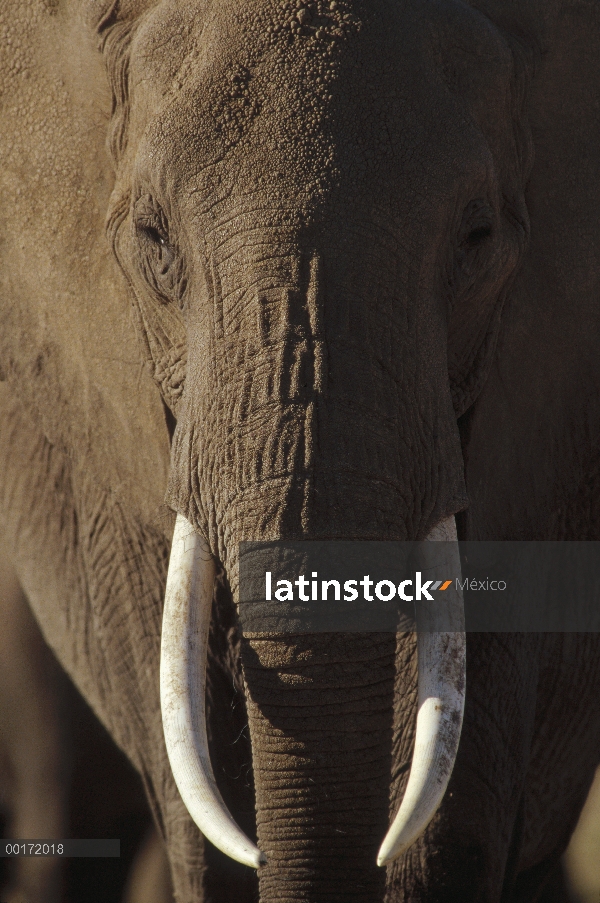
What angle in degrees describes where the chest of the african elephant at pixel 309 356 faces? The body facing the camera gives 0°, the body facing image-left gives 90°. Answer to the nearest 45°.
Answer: approximately 0°
